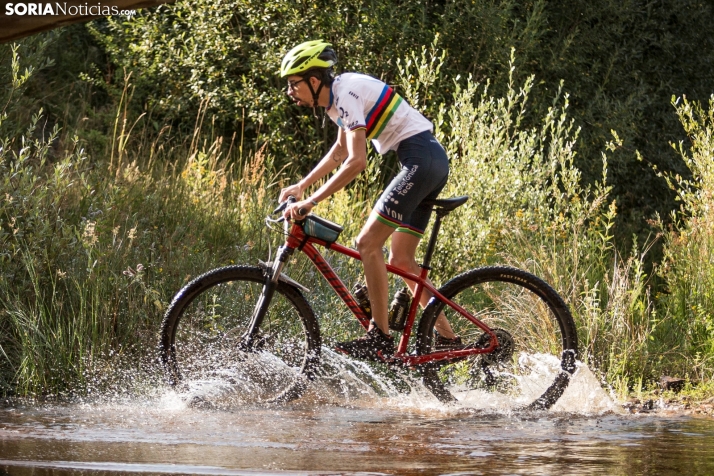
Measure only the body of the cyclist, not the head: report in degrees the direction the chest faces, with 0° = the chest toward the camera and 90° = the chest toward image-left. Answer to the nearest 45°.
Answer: approximately 90°

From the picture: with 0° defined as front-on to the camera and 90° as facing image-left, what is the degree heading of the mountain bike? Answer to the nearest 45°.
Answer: approximately 90°

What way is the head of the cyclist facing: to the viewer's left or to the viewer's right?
to the viewer's left
